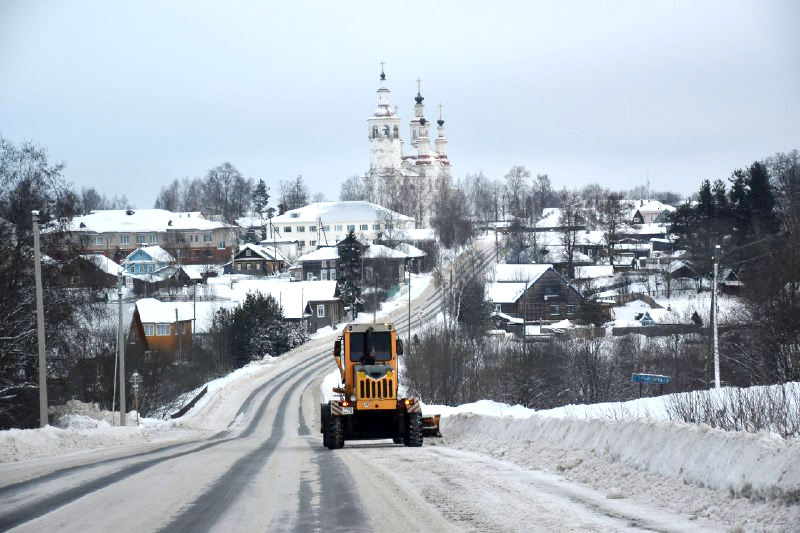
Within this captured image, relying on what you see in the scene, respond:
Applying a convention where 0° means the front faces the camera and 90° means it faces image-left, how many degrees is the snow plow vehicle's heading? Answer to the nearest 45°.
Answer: approximately 180°
